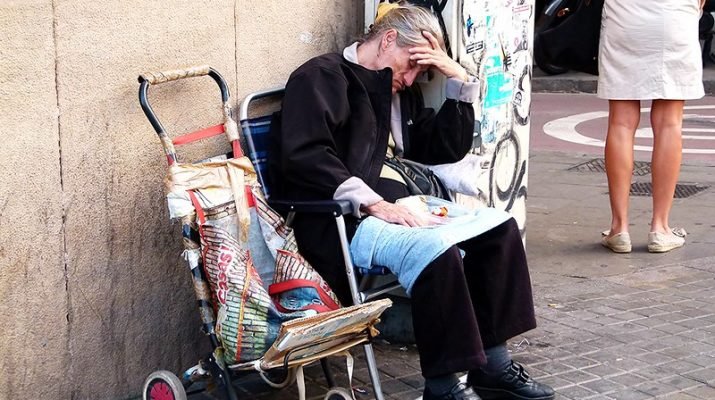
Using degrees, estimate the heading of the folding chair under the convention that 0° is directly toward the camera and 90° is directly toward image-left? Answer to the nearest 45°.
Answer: approximately 315°

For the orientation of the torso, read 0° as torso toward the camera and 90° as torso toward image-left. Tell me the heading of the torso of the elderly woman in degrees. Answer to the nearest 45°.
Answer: approximately 315°
